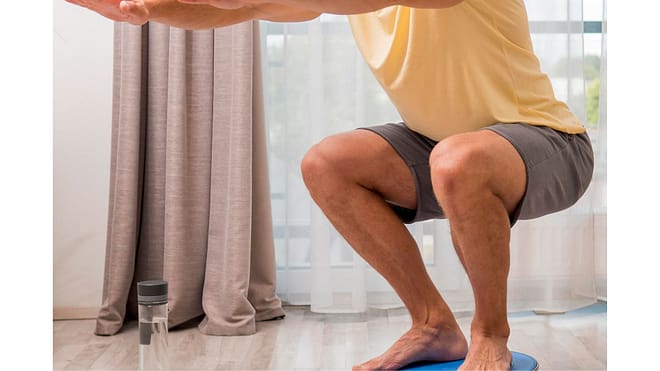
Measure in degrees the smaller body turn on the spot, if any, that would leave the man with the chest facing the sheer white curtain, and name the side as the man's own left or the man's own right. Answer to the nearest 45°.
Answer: approximately 135° to the man's own right

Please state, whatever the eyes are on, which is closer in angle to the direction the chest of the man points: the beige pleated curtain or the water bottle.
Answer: the water bottle

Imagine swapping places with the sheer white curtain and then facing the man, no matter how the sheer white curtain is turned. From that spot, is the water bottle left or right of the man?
right

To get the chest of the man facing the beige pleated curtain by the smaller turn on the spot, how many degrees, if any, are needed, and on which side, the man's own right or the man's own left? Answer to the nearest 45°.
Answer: approximately 90° to the man's own right

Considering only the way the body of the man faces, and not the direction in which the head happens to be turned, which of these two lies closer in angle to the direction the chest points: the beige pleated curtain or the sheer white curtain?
the beige pleated curtain

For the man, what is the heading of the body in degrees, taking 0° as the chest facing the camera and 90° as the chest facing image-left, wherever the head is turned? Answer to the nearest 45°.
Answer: approximately 45°
